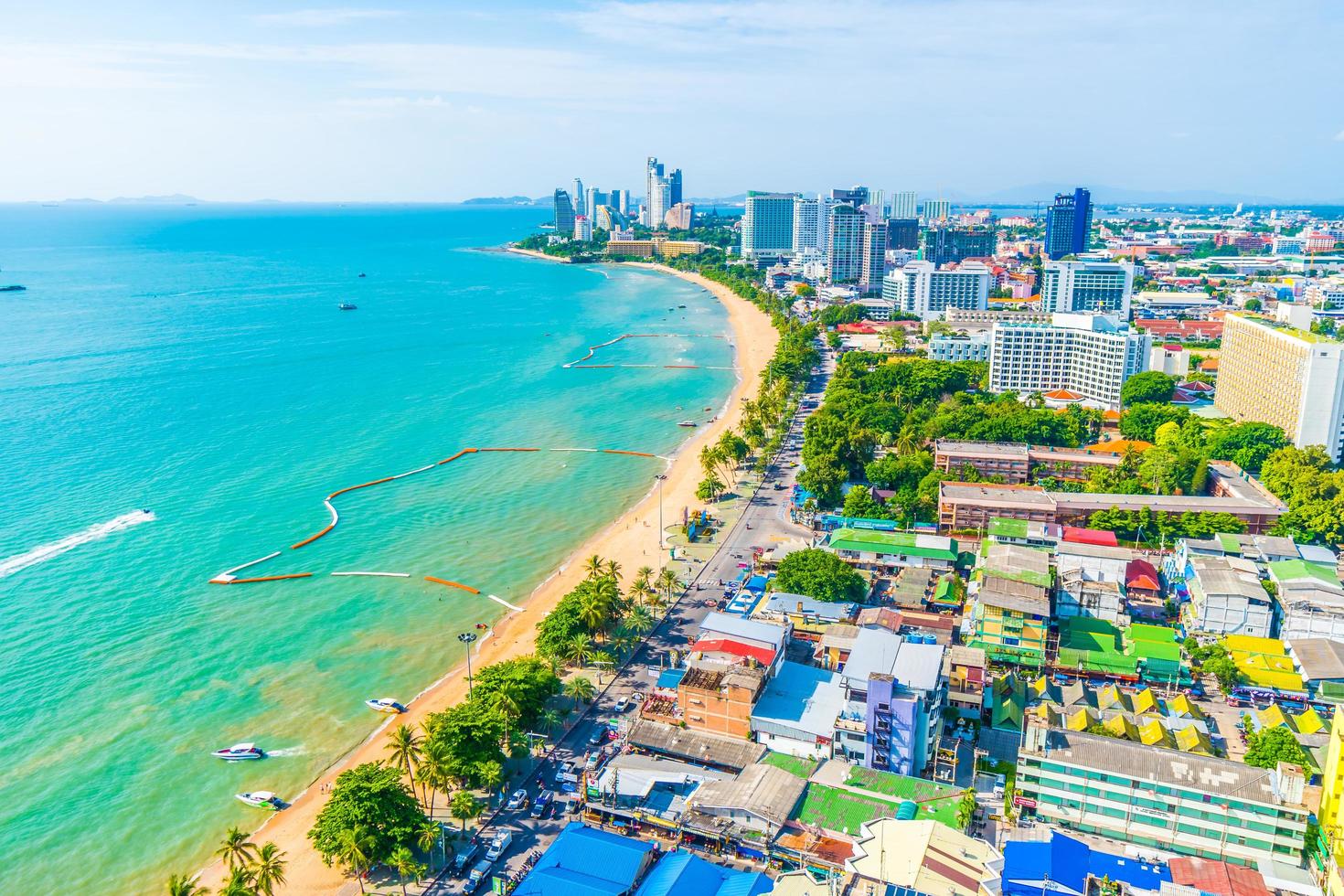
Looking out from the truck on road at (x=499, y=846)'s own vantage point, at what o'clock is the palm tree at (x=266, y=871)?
The palm tree is roughly at 1 o'clock from the truck on road.

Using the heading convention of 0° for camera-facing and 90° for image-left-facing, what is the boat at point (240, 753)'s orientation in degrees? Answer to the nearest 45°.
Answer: approximately 90°

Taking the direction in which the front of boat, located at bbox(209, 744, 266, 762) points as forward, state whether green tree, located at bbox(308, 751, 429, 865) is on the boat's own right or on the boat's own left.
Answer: on the boat's own left

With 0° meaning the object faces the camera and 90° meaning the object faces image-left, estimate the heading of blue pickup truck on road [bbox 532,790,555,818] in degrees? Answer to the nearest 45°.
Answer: approximately 45°

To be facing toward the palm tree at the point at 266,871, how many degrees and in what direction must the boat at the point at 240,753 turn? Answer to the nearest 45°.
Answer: approximately 90° to its left

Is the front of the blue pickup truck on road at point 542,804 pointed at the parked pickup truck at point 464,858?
yes

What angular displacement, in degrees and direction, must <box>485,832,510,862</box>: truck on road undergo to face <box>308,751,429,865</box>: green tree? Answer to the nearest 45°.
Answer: approximately 45° to its right
